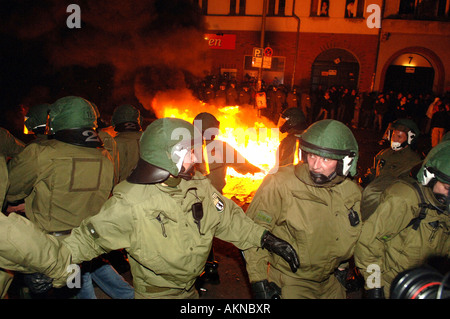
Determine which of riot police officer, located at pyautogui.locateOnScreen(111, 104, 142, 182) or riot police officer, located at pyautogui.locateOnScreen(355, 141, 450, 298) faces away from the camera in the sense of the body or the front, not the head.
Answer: riot police officer, located at pyautogui.locateOnScreen(111, 104, 142, 182)

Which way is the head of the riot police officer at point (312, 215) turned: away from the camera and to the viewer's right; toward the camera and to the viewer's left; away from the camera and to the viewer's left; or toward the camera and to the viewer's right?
toward the camera and to the viewer's left

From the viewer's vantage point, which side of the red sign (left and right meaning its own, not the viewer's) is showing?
front

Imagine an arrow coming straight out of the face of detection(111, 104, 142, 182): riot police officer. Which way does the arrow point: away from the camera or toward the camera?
away from the camera

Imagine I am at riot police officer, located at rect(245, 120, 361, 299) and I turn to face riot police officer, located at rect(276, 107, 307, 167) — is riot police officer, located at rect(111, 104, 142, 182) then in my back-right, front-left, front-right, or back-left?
front-left

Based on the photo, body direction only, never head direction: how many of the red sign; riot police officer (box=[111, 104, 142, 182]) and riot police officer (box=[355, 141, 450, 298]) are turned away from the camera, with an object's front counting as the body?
1

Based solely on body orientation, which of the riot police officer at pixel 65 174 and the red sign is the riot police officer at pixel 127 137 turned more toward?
the red sign

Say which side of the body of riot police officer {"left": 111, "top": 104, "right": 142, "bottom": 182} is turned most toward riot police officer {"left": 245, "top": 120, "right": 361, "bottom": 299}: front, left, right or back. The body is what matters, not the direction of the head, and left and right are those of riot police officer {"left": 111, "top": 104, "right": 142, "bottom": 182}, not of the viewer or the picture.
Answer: back

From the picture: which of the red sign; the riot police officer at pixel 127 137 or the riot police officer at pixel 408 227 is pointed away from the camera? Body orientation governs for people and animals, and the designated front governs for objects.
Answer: the riot police officer at pixel 127 137

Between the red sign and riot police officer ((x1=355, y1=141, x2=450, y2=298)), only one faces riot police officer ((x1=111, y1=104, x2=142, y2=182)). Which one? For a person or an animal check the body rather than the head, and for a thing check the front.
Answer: the red sign

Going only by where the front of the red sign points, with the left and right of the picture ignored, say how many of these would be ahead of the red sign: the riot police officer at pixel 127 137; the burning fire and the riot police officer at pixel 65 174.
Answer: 3

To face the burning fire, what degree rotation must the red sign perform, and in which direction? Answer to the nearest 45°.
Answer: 0° — it already faces it

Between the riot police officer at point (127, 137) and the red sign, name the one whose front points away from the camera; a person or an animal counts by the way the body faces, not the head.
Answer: the riot police officer

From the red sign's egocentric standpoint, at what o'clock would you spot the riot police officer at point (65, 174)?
The riot police officer is roughly at 12 o'clock from the red sign.

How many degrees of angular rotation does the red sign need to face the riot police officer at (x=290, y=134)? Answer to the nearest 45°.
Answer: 0° — it already faces them

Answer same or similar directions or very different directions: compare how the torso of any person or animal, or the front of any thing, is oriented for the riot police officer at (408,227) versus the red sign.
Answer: same or similar directions

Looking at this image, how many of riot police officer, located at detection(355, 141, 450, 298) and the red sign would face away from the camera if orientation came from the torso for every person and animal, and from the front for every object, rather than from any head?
0

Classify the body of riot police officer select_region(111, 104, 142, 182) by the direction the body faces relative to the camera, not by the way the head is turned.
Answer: away from the camera

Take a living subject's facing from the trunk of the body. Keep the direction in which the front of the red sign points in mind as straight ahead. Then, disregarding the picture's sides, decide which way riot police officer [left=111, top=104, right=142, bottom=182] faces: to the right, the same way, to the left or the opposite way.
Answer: the opposite way
